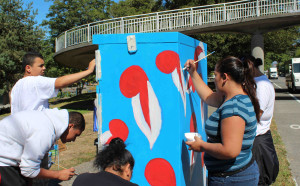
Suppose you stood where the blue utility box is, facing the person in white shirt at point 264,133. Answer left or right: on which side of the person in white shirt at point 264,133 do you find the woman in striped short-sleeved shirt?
right

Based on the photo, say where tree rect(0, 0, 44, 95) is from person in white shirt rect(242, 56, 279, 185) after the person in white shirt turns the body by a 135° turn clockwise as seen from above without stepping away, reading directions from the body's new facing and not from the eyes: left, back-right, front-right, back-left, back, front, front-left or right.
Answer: left

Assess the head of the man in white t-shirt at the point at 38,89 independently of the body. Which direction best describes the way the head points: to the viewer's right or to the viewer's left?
to the viewer's right

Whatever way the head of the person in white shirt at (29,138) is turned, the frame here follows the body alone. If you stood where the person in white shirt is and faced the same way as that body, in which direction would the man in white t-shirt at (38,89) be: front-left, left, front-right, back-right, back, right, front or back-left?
left

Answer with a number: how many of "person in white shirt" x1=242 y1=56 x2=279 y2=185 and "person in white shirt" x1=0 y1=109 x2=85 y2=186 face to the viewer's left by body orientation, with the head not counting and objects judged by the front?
1

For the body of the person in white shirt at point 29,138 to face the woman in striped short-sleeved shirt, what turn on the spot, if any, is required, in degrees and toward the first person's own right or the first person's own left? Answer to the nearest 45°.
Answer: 0° — they already face them

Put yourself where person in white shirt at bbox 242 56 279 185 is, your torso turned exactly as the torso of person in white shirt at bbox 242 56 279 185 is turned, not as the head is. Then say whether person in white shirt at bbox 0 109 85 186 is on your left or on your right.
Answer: on your left

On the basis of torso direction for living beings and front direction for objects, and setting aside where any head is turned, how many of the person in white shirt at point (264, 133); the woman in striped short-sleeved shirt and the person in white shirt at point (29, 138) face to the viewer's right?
1

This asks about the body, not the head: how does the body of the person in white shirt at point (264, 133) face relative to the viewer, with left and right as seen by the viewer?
facing to the left of the viewer

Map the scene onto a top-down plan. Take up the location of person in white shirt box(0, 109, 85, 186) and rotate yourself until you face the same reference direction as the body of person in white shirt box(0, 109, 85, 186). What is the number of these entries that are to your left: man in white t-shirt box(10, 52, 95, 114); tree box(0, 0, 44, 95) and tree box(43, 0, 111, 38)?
3

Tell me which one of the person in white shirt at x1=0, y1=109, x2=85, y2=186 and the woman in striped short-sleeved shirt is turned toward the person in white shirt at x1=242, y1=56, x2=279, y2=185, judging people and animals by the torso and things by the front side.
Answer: the person in white shirt at x1=0, y1=109, x2=85, y2=186

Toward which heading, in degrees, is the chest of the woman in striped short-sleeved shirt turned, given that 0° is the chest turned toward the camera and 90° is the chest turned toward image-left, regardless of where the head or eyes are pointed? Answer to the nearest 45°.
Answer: approximately 90°

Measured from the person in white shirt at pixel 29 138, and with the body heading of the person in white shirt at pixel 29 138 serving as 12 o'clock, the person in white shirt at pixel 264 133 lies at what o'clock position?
the person in white shirt at pixel 264 133 is roughly at 12 o'clock from the person in white shirt at pixel 29 138.

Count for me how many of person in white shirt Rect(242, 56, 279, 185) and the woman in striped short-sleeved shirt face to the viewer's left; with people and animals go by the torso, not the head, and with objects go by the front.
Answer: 2

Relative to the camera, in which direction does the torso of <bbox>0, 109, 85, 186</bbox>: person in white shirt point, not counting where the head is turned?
to the viewer's right
